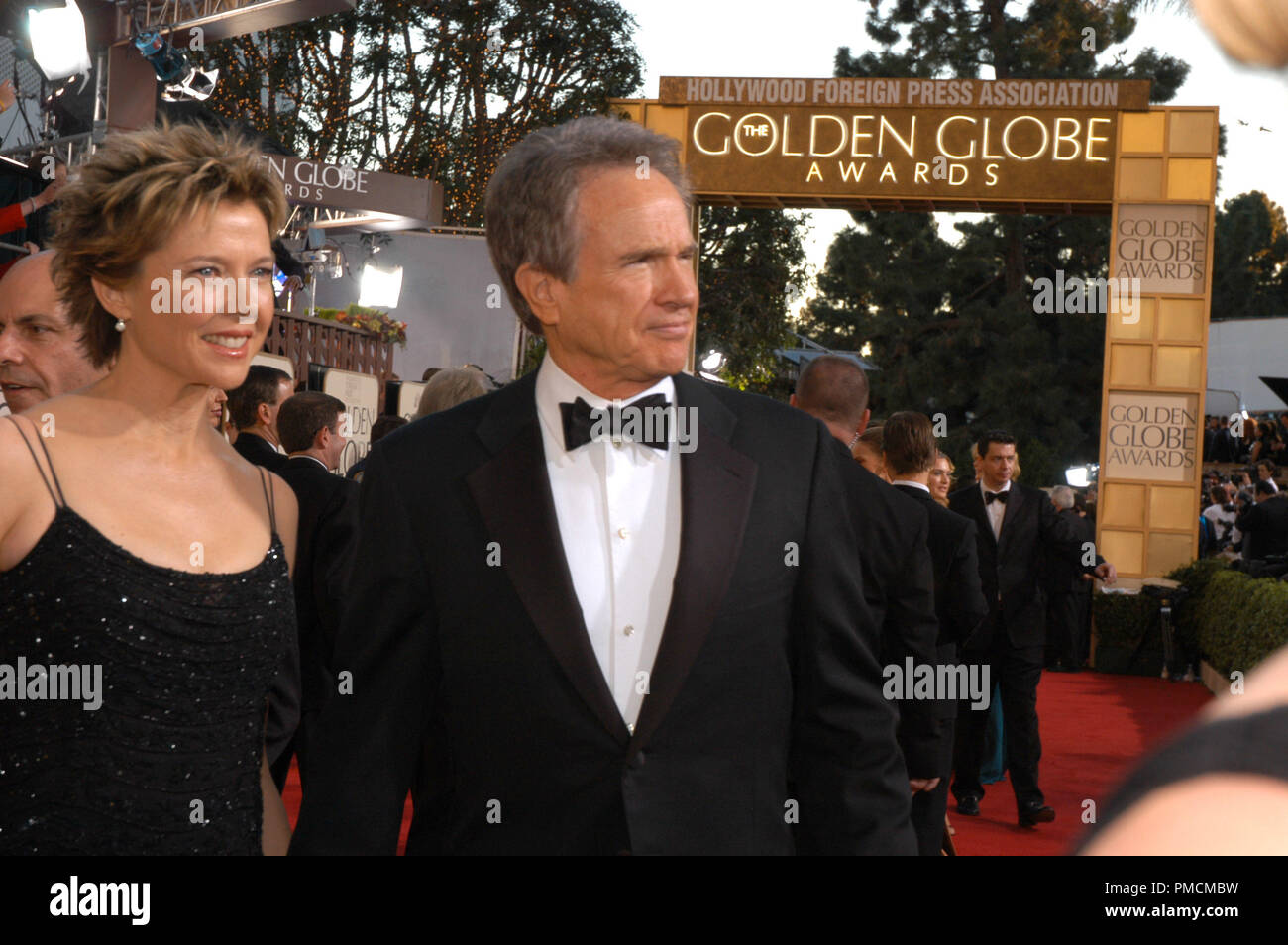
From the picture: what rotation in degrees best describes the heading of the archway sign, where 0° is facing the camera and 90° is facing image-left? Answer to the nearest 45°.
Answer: approximately 0°

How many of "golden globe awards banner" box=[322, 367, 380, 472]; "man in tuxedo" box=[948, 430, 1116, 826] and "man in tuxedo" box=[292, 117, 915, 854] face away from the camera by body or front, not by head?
0

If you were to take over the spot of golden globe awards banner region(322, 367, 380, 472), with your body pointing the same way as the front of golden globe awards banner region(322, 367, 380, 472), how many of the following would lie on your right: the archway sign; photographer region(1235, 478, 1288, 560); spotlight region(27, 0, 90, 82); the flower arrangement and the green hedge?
1

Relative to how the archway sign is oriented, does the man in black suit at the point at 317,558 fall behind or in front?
in front

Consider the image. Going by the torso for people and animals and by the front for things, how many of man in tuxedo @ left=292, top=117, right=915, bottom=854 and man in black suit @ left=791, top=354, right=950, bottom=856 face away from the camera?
1

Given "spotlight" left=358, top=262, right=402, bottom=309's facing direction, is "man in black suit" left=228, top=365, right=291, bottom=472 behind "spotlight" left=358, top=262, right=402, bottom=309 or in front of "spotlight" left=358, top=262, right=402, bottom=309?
in front

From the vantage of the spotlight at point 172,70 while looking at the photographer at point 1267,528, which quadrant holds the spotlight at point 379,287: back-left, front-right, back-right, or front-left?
front-left

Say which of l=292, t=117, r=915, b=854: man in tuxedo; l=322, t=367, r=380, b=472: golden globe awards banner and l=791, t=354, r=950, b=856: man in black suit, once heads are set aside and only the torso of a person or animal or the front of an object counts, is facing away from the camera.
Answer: the man in black suit

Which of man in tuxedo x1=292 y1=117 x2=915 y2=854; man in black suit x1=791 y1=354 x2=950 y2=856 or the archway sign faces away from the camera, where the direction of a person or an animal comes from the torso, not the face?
the man in black suit

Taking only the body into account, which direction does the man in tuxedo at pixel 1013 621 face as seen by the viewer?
toward the camera

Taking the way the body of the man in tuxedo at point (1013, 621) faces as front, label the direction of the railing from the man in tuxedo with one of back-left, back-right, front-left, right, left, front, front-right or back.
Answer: back-right
